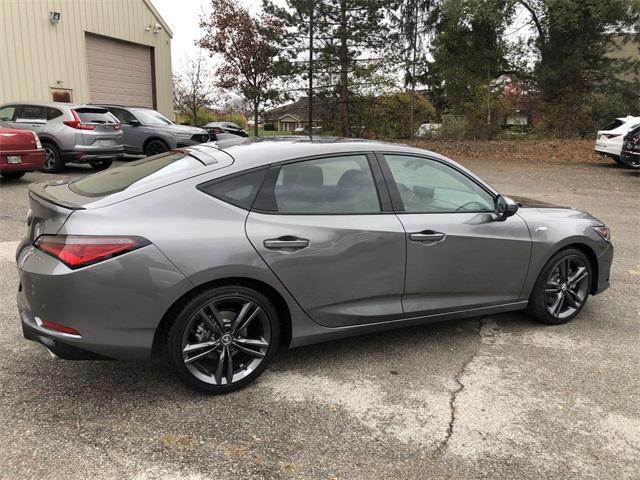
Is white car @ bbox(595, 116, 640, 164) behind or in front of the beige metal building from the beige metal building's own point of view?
in front

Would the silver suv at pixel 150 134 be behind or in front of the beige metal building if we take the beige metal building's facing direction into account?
in front

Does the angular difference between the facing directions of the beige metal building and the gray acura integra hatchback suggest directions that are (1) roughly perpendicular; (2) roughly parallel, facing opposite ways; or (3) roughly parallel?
roughly perpendicular

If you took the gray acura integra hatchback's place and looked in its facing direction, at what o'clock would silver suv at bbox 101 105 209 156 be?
The silver suv is roughly at 10 o'clock from the gray acura integra hatchback.

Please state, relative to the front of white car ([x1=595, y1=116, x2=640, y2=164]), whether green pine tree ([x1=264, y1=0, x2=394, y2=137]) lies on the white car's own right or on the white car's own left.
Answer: on the white car's own left

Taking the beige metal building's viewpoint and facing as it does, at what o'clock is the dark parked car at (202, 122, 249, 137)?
The dark parked car is roughly at 10 o'clock from the beige metal building.

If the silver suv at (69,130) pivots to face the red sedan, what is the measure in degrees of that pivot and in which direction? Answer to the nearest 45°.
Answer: approximately 90° to its left

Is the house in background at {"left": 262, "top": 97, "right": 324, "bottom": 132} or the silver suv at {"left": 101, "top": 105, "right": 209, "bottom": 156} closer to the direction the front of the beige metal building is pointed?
the silver suv

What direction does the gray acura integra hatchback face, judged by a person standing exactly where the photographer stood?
facing away from the viewer and to the right of the viewer
